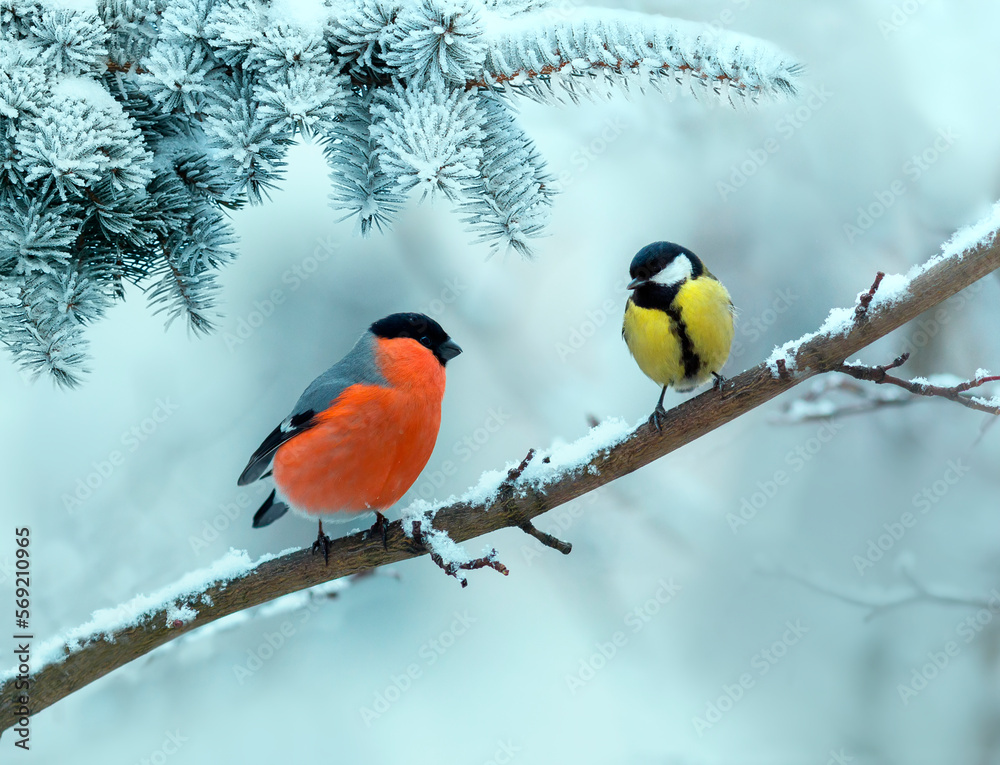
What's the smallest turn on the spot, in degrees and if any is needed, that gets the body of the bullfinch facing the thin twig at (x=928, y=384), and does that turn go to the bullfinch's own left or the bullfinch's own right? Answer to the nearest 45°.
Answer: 0° — it already faces it

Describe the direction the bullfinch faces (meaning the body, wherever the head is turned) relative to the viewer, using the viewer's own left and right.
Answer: facing the viewer and to the right of the viewer
